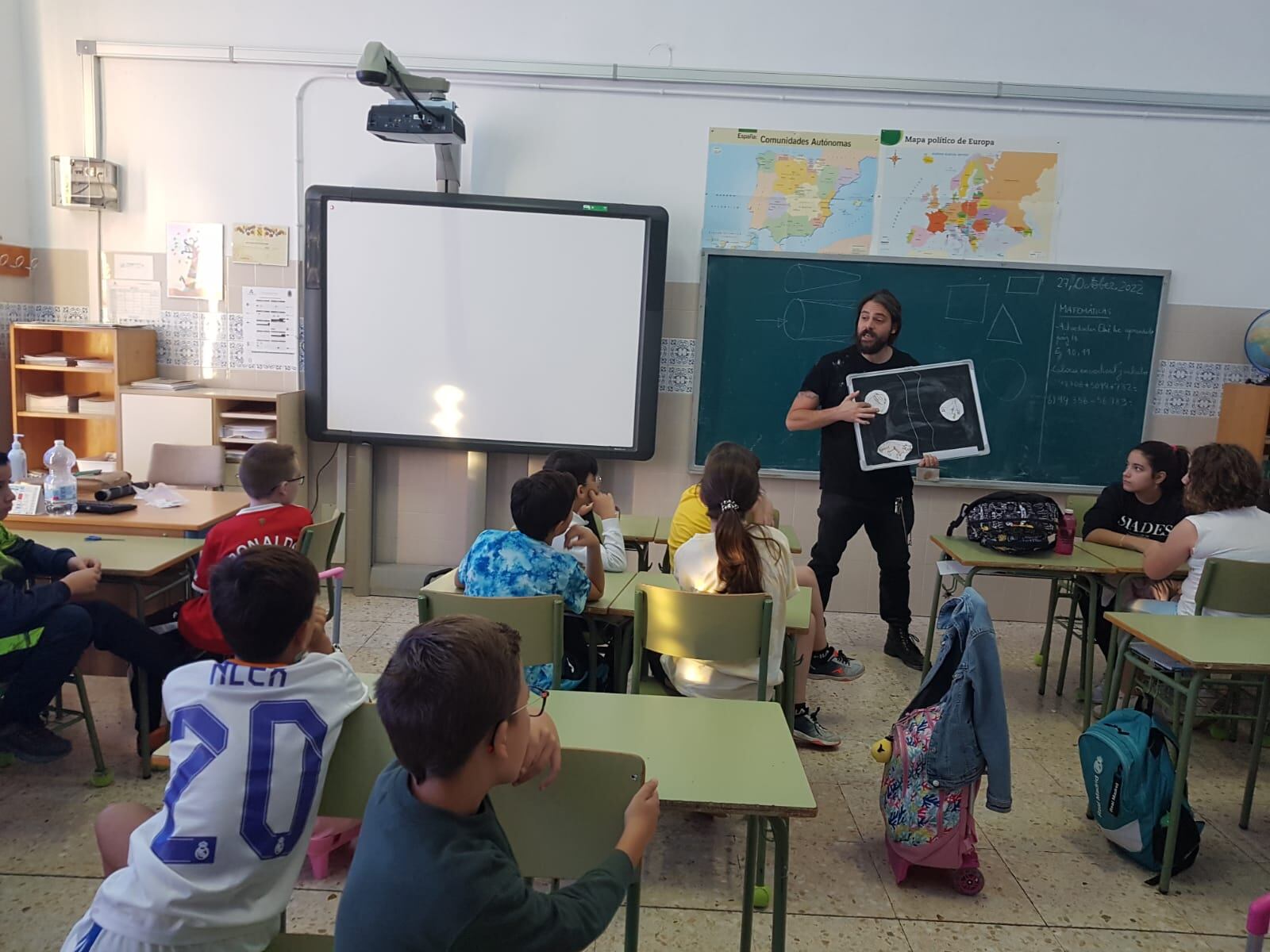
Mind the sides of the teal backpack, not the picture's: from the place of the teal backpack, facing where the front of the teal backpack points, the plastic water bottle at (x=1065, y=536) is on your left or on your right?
on your right

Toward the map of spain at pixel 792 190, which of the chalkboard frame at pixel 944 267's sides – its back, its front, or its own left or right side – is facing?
right

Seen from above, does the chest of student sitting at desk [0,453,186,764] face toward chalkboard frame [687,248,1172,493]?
yes

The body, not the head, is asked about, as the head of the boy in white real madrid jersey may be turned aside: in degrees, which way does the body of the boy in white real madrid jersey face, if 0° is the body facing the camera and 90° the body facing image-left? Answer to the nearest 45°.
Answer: approximately 225°

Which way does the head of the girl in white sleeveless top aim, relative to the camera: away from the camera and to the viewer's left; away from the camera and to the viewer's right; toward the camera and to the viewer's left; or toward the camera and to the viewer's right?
away from the camera and to the viewer's left

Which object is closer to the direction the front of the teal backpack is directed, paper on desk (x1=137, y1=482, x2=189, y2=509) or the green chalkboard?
the paper on desk

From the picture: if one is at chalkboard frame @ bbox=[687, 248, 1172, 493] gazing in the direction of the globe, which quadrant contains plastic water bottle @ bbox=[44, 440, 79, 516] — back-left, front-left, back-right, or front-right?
back-right

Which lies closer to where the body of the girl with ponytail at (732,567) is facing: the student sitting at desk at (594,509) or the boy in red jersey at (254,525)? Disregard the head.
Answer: the student sitting at desk

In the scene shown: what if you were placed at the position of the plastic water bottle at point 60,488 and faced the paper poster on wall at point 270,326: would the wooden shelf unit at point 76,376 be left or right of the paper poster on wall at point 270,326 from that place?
left

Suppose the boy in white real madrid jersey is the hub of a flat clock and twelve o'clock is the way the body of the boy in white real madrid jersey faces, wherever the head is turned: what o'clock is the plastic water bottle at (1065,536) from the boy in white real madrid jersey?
The plastic water bottle is roughly at 1 o'clock from the boy in white real madrid jersey.

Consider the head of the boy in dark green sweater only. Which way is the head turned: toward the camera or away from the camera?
away from the camera

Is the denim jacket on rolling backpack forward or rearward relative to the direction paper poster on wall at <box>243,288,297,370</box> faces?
forward

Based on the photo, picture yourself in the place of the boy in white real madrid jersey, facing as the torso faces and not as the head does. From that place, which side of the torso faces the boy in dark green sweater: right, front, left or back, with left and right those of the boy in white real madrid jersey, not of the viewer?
right

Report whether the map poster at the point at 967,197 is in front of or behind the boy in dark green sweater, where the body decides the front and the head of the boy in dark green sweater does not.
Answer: in front

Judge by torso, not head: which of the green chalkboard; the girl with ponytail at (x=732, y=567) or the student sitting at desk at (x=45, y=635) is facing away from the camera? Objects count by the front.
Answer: the girl with ponytail
